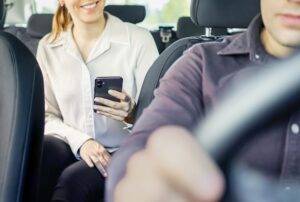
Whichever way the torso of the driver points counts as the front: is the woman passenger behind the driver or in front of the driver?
behind

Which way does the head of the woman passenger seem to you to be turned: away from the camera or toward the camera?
toward the camera

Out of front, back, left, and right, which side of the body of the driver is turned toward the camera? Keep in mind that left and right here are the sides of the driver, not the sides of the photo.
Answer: front
